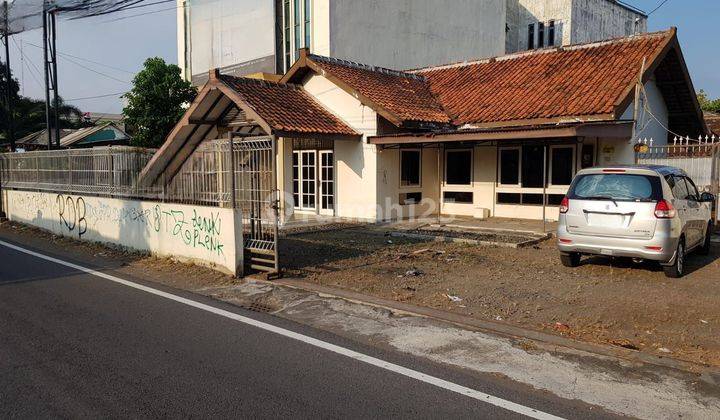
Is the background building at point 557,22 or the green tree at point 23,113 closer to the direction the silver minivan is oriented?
the background building

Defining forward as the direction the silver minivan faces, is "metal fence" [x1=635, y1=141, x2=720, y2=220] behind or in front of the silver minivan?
in front

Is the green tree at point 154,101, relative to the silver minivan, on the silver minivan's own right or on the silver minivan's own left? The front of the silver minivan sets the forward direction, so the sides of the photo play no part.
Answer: on the silver minivan's own left

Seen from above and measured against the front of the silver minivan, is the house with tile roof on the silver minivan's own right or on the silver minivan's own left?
on the silver minivan's own left

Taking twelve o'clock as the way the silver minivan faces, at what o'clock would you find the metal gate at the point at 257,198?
The metal gate is roughly at 7 o'clock from the silver minivan.

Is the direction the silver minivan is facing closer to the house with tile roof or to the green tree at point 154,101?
the house with tile roof

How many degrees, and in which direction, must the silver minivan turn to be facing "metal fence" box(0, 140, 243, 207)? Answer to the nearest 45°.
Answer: approximately 135° to its left

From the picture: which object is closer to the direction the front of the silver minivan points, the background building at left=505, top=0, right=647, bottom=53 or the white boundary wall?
the background building

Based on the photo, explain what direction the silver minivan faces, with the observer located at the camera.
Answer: facing away from the viewer and to the right of the viewer
